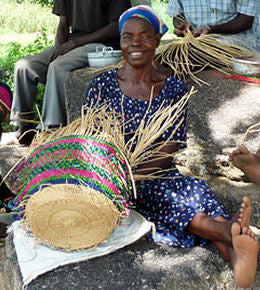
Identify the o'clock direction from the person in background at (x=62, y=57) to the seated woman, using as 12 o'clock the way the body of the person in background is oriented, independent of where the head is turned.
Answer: The seated woman is roughly at 10 o'clock from the person in background.

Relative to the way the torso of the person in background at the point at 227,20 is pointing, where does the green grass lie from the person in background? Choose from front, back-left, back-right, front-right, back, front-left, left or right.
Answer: right

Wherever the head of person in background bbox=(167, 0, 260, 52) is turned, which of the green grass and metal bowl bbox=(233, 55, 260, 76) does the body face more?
the metal bowl

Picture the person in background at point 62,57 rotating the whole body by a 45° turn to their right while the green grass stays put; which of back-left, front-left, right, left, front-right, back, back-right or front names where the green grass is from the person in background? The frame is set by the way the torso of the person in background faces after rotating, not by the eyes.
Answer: right

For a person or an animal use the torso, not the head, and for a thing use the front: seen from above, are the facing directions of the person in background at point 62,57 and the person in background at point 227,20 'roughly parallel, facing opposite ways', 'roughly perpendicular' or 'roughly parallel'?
roughly parallel

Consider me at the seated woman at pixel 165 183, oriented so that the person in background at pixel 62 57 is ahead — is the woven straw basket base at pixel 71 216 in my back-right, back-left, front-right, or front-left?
back-left

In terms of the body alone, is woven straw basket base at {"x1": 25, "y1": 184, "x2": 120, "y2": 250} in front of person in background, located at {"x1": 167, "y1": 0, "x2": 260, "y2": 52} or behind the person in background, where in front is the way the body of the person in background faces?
in front

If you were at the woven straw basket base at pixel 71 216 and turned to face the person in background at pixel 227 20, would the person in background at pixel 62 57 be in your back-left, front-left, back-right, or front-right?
front-left

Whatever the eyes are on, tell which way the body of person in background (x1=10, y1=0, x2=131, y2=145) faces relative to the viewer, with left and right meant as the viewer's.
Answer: facing the viewer and to the left of the viewer
